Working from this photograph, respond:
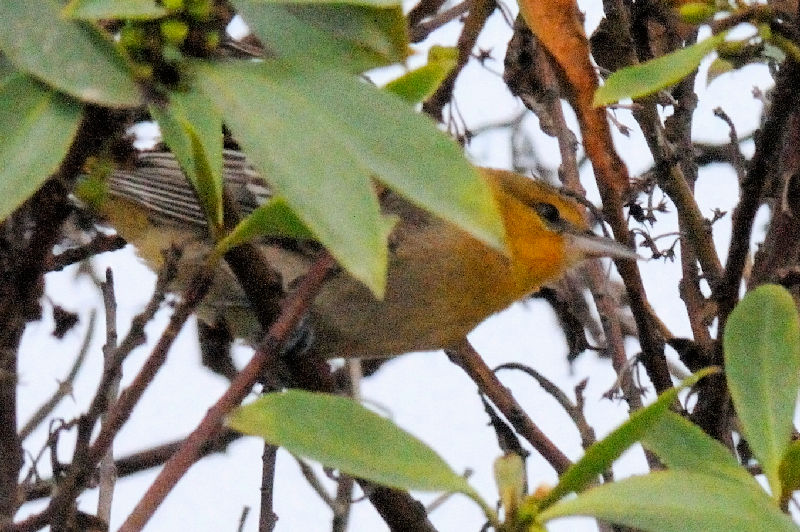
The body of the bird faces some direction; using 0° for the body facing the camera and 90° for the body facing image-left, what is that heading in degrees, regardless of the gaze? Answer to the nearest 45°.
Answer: approximately 270°
